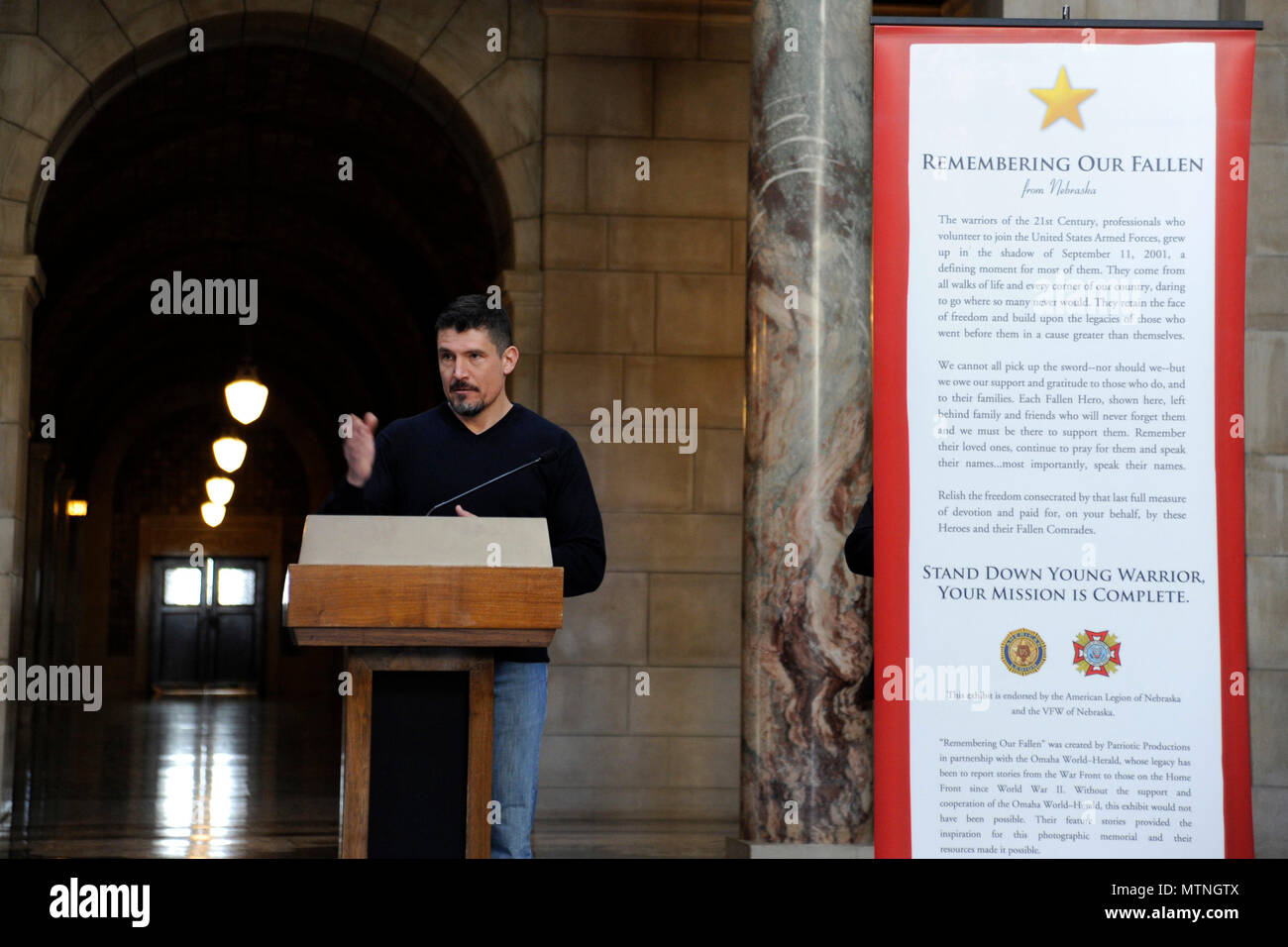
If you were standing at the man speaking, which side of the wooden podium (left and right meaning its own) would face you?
back

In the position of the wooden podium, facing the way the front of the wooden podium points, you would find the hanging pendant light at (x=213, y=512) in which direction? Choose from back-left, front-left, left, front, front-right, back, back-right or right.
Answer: back

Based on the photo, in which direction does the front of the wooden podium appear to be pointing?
toward the camera

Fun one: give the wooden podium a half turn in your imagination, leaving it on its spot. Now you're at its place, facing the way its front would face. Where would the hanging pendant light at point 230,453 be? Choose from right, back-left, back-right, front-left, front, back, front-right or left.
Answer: front

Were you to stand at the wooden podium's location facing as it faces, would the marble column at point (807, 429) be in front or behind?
behind

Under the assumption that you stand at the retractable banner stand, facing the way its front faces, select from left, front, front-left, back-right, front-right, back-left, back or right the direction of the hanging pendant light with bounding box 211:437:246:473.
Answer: back-right

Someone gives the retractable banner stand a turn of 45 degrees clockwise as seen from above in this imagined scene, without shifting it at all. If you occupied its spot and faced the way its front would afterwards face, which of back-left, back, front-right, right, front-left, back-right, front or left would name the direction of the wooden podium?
front

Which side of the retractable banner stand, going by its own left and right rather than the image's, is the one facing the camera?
front

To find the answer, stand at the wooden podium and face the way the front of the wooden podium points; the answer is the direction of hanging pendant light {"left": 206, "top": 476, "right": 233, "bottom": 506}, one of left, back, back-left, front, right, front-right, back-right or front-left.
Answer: back

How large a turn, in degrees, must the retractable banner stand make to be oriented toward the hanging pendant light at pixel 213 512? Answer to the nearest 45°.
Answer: approximately 135° to its right

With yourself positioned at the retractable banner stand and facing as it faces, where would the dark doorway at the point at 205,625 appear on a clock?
The dark doorway is roughly at 5 o'clock from the retractable banner stand.
